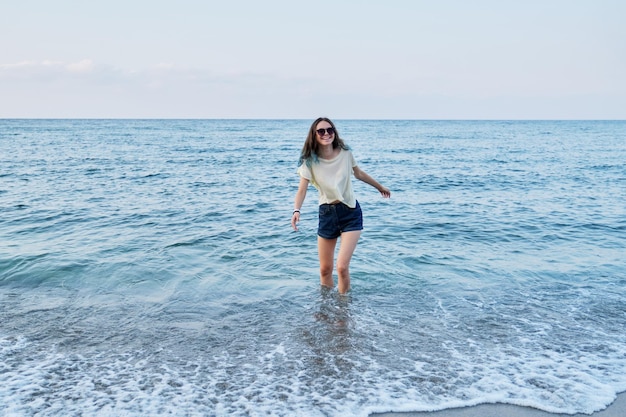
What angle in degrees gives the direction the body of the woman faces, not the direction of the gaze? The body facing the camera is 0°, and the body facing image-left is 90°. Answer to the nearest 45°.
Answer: approximately 0°
